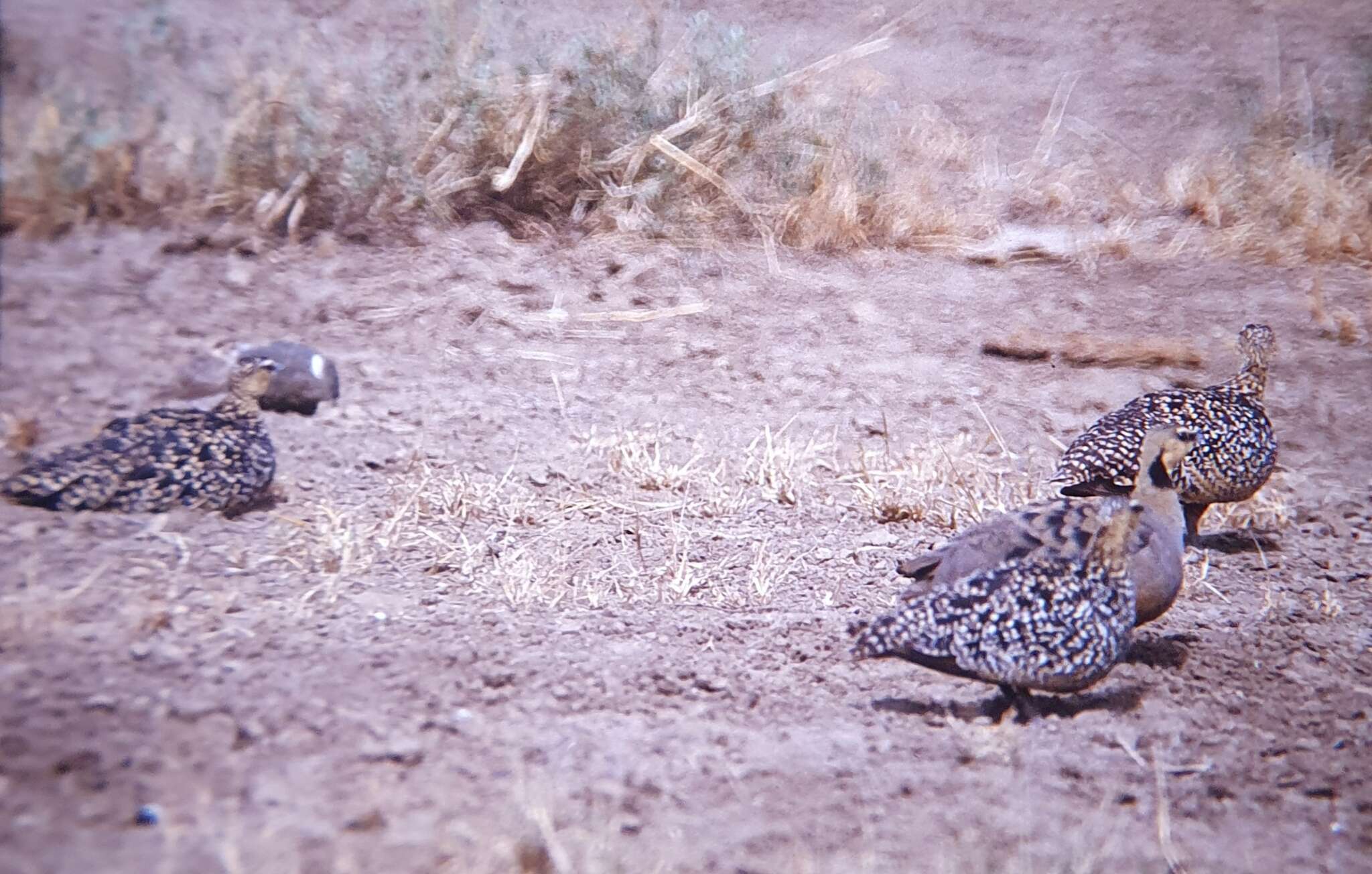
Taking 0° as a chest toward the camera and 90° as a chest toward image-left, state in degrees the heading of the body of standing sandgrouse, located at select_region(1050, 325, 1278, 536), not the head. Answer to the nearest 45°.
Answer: approximately 270°

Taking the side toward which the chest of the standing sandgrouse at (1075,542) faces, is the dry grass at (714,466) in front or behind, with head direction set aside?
behind

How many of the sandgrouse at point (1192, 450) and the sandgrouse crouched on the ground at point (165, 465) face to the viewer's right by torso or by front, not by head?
2

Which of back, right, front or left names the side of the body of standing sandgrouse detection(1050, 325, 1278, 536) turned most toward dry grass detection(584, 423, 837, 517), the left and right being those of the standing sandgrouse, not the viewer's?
back

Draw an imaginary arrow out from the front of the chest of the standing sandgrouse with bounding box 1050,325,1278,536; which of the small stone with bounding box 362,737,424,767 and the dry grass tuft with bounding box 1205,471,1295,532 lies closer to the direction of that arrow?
the dry grass tuft

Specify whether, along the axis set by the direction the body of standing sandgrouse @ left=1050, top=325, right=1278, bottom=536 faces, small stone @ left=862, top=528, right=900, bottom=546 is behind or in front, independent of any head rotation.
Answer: behind

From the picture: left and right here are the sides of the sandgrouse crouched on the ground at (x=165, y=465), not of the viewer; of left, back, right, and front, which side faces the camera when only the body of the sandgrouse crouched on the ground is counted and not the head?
right

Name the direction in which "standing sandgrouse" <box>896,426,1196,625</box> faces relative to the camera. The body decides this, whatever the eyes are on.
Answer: to the viewer's right
